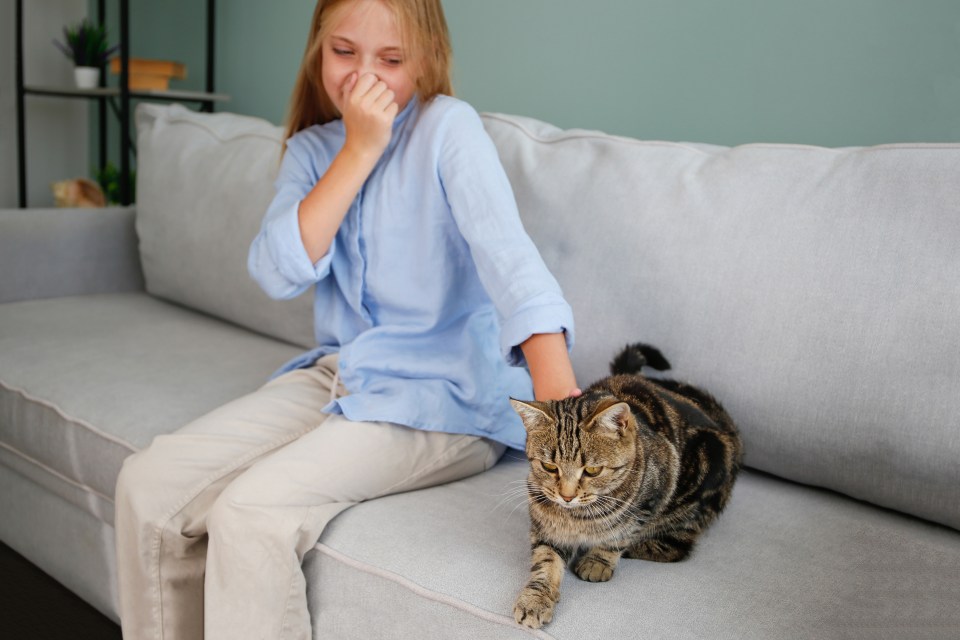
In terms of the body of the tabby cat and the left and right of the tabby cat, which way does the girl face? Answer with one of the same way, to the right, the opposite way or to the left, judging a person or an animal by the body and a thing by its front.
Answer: the same way

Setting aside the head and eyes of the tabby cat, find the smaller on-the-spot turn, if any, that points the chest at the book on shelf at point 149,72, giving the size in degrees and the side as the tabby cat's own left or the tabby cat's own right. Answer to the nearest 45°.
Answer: approximately 90° to the tabby cat's own right

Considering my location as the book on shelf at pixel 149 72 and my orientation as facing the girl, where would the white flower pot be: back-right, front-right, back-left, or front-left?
back-right

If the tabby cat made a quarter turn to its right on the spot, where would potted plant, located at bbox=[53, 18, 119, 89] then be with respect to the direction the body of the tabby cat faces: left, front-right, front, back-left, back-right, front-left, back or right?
front

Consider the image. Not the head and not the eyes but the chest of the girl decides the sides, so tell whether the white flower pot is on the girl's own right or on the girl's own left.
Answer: on the girl's own right

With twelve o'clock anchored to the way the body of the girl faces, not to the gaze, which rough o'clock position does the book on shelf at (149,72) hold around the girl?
The book on shelf is roughly at 4 o'clock from the girl.

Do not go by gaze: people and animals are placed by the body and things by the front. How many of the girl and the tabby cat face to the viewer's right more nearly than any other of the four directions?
0

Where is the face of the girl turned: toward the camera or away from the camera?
toward the camera

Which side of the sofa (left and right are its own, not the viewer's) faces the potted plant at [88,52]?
right

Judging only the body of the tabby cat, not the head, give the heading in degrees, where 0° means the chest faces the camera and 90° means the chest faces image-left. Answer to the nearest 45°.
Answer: approximately 45°

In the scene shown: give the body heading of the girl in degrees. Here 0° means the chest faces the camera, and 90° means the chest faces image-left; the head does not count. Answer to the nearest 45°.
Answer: approximately 45°

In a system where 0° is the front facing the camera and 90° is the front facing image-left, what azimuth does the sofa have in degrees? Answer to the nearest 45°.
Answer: approximately 45°

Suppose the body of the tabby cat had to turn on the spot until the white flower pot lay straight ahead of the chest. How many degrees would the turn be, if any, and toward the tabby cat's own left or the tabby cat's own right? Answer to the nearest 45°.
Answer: approximately 90° to the tabby cat's own right
